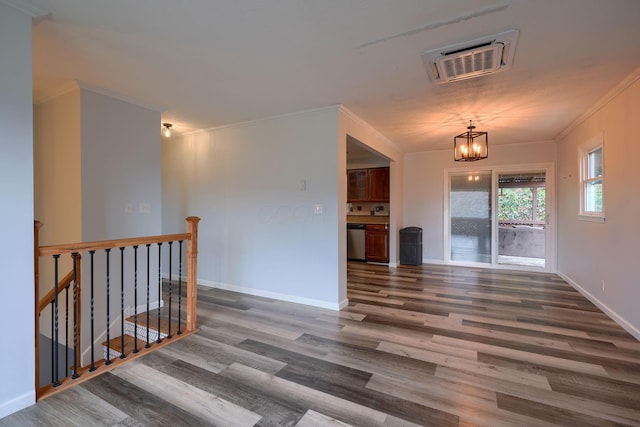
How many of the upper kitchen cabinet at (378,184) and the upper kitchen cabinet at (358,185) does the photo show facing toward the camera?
2

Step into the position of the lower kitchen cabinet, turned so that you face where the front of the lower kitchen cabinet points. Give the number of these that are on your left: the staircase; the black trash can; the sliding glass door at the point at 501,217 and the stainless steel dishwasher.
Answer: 2

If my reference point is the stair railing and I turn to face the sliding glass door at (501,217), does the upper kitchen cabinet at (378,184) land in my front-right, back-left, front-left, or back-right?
front-left

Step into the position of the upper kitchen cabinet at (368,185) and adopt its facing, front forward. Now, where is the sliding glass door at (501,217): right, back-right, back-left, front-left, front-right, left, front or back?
left

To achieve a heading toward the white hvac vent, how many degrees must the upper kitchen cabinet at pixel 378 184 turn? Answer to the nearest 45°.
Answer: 0° — it already faces it

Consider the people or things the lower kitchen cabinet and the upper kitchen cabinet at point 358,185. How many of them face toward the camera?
2

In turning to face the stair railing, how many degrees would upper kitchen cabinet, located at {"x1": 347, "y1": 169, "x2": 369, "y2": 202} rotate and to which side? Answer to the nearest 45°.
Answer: approximately 45° to its right

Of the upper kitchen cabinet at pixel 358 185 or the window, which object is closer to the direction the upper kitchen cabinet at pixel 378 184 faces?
the window

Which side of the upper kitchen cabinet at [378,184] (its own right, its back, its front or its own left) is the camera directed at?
front

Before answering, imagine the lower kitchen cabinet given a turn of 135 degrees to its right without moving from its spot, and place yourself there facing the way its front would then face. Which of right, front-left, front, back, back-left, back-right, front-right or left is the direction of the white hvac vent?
back-left

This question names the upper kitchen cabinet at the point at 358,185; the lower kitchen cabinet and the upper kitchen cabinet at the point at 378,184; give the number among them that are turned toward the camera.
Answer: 3

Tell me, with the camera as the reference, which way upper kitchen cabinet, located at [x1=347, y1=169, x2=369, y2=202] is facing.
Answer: facing the viewer

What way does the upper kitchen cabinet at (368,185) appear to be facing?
toward the camera

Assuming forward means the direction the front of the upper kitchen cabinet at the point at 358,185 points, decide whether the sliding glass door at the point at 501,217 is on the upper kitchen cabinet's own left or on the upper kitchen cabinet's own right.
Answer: on the upper kitchen cabinet's own left

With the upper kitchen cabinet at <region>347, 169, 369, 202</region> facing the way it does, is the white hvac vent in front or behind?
in front

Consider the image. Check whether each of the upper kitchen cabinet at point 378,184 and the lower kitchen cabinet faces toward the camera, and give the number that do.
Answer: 2
